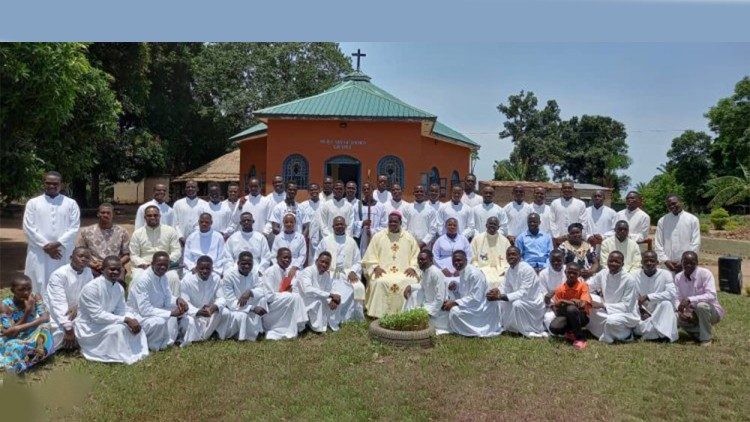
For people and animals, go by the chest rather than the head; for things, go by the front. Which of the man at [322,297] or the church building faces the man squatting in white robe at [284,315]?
the church building

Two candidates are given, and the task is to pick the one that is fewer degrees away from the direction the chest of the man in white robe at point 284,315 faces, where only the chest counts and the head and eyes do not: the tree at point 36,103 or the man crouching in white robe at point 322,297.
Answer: the man crouching in white robe

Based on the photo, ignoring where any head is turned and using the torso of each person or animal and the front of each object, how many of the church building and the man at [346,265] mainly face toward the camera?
2

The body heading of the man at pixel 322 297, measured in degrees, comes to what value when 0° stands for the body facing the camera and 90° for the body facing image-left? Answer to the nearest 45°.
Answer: approximately 315°

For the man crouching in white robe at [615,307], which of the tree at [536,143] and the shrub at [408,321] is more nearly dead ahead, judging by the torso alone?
the shrub

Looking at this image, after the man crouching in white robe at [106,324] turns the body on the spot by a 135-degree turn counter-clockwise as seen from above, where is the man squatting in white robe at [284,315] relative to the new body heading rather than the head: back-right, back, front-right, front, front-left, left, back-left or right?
right

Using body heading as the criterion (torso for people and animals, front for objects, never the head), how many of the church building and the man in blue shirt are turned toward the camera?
2

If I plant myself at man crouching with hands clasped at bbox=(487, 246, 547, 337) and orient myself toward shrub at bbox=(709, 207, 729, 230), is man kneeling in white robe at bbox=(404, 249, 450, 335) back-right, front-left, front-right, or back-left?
back-left

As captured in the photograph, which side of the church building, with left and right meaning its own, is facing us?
front

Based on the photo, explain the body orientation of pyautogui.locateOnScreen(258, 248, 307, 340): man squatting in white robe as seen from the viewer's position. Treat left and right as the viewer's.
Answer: facing the viewer and to the right of the viewer

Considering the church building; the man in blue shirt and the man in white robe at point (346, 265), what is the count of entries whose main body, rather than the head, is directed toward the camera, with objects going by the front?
3

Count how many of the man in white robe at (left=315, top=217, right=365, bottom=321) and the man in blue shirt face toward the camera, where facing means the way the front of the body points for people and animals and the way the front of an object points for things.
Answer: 2

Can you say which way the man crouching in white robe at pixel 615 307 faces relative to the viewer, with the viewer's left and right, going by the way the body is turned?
facing the viewer and to the left of the viewer
